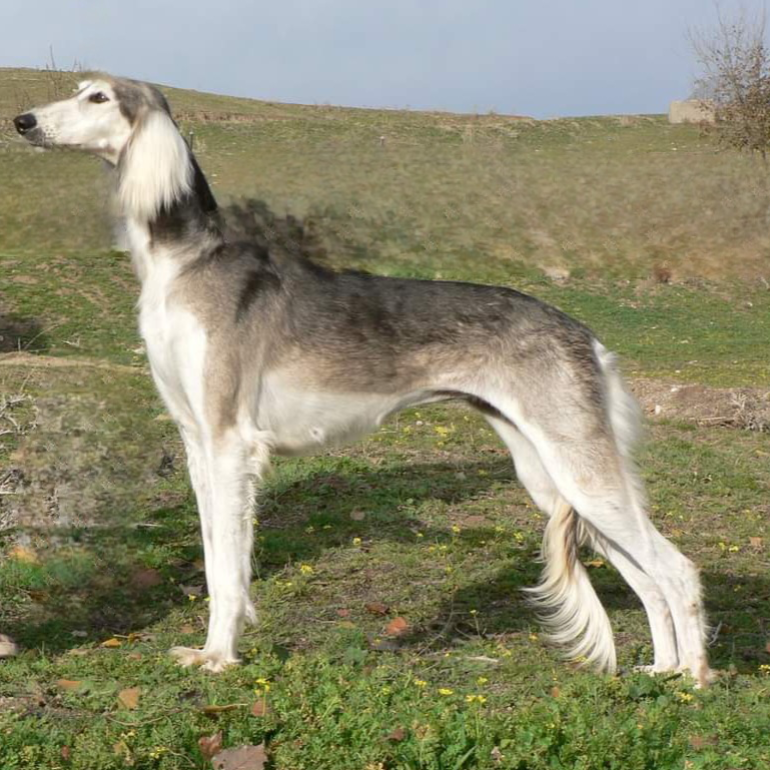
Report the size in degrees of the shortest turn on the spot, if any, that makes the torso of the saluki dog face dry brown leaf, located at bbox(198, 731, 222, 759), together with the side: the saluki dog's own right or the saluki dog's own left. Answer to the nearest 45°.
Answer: approximately 90° to the saluki dog's own left

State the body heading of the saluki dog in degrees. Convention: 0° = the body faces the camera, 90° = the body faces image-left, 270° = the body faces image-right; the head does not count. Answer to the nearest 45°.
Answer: approximately 90°

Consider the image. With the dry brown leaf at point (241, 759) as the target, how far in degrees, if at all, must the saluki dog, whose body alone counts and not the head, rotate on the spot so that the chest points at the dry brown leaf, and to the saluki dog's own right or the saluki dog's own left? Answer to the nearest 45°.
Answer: approximately 90° to the saluki dog's own left

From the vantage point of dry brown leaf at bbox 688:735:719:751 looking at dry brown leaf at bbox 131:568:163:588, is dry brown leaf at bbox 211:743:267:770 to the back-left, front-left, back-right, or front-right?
front-left

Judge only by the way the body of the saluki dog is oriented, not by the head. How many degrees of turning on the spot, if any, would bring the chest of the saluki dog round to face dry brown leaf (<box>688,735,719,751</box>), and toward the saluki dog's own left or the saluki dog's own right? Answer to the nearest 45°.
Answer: approximately 135° to the saluki dog's own left

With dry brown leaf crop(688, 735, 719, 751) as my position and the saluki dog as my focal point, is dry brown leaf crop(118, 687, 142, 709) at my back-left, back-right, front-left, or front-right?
front-left

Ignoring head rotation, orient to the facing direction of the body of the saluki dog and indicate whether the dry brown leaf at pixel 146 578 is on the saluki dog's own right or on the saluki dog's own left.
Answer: on the saluki dog's own right
